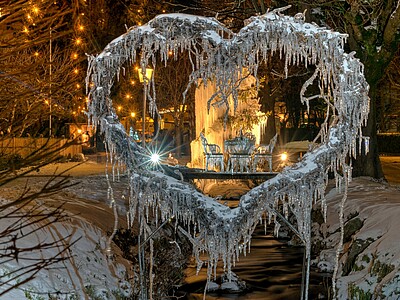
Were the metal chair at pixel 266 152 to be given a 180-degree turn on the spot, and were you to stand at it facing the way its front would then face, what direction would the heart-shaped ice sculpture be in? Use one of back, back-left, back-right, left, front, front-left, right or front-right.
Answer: right

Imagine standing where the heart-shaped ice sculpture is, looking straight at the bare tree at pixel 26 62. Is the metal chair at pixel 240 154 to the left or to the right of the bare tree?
right

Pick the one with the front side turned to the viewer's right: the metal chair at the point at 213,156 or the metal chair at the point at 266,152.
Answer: the metal chair at the point at 213,156

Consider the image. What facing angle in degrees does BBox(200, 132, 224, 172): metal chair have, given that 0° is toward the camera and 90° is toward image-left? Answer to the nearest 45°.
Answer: approximately 270°

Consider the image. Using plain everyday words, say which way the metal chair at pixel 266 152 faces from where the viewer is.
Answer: facing to the left of the viewer

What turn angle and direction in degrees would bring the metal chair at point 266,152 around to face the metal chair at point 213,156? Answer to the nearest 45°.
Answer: approximately 45° to its right

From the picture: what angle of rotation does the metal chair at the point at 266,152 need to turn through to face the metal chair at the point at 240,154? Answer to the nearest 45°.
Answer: approximately 45° to its right

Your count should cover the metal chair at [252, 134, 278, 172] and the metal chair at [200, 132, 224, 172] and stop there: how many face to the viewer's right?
1

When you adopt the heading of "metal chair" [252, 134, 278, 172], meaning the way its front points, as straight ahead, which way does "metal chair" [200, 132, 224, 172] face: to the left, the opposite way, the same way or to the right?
the opposite way

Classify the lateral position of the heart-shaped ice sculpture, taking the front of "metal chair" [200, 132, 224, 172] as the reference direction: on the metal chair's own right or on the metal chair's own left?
on the metal chair's own right

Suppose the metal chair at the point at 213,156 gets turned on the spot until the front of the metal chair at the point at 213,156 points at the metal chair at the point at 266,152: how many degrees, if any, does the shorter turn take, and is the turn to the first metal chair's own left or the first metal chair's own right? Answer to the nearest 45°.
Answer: approximately 45° to the first metal chair's own right
